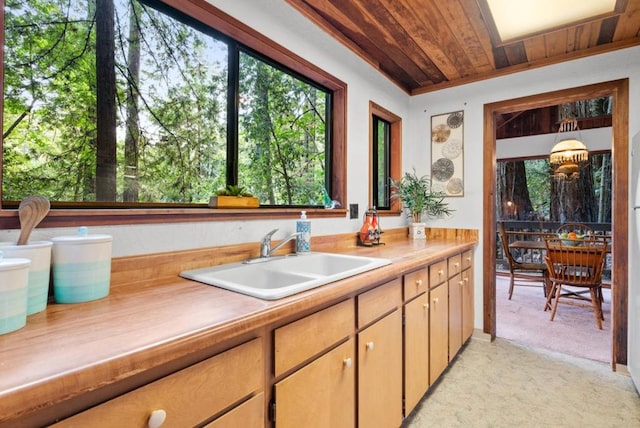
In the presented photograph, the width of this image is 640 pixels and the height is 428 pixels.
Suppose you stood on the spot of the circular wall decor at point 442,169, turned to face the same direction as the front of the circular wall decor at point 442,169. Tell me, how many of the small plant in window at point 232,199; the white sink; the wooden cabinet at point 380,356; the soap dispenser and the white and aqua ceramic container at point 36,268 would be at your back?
0

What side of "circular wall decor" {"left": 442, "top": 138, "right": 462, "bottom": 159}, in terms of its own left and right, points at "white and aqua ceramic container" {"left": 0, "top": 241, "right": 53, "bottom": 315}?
front

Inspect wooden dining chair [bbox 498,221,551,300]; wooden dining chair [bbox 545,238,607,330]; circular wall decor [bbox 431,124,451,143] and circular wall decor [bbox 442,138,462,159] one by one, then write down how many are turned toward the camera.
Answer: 2

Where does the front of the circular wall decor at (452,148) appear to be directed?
toward the camera

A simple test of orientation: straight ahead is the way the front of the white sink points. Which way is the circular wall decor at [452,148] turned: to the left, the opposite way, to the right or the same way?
to the right

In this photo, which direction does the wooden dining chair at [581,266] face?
away from the camera

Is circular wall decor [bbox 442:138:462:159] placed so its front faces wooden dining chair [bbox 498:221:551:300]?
no

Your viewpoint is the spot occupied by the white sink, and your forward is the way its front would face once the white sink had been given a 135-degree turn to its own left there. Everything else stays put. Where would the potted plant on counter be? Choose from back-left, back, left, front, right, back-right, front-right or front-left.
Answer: front-right

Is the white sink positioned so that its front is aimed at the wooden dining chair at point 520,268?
no

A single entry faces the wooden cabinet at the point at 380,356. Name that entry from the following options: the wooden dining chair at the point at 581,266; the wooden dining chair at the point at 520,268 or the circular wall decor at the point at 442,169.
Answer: the circular wall decor

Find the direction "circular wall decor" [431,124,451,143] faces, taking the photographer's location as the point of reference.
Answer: facing the viewer

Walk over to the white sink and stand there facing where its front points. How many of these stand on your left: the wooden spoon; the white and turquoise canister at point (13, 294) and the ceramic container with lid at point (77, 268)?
0

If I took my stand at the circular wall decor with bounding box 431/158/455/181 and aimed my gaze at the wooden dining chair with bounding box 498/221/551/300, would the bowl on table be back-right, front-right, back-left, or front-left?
front-right

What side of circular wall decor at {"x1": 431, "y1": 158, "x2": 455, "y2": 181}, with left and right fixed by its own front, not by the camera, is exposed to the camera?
front

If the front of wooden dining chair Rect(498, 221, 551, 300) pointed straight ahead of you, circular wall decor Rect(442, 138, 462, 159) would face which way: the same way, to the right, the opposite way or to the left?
to the right

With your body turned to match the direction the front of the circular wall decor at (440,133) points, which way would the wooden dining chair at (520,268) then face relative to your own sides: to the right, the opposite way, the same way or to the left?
to the left

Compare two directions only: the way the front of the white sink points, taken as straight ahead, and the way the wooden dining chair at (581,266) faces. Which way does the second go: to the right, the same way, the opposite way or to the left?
to the left

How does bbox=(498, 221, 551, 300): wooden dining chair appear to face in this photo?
to the viewer's right

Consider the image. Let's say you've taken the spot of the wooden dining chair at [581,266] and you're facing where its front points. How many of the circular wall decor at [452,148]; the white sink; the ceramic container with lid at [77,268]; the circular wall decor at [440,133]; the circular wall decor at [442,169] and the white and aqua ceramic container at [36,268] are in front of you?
0
